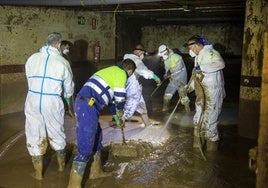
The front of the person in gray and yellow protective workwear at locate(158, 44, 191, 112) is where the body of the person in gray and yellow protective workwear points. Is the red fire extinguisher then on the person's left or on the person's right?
on the person's right

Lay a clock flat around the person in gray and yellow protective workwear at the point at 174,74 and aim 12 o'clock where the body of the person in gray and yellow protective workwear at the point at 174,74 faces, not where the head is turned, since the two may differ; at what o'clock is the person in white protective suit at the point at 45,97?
the person in white protective suit at the point at 45,97 is roughly at 11 o'clock from the person in gray and yellow protective workwear at the point at 174,74.

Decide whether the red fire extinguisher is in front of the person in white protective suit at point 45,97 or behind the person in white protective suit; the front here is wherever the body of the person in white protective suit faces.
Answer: in front

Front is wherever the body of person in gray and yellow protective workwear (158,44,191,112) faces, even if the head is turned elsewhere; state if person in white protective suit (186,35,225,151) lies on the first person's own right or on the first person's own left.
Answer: on the first person's own left

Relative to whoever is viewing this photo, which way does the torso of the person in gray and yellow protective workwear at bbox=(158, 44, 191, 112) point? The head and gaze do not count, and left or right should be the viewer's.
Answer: facing the viewer and to the left of the viewer

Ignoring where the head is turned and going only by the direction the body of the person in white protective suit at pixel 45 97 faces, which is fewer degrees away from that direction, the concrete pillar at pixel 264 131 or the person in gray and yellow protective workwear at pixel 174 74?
the person in gray and yellow protective workwear

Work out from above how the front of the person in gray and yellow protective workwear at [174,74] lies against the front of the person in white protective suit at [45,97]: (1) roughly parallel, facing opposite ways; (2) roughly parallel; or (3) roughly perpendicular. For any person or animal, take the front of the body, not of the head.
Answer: roughly parallel, facing opposite ways

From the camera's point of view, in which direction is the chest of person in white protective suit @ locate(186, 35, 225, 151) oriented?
to the viewer's left

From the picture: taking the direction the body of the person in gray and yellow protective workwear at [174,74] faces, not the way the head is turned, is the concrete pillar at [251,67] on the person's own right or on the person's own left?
on the person's own left

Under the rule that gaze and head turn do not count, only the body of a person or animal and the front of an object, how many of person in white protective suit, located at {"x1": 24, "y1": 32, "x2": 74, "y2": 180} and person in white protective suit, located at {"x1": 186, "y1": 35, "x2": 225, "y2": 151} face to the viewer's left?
1

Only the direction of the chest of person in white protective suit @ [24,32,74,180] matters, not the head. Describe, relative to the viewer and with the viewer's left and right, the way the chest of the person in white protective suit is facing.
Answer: facing away from the viewer and to the right of the viewer

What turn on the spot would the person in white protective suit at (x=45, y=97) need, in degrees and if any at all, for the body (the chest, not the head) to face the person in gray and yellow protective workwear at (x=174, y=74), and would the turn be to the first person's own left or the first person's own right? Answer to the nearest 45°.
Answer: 0° — they already face them
